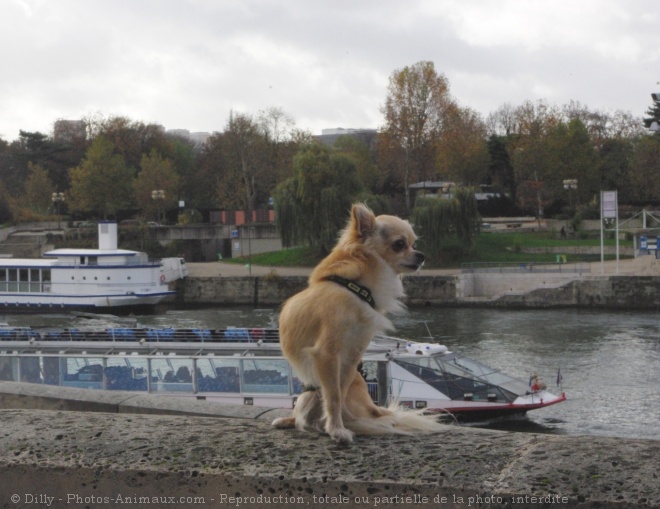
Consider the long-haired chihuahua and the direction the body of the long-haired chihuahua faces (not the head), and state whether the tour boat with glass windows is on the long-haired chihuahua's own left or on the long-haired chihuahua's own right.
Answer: on the long-haired chihuahua's own left
